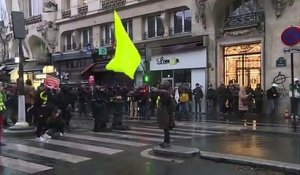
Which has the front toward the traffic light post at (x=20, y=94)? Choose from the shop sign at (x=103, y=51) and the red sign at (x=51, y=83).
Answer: the shop sign

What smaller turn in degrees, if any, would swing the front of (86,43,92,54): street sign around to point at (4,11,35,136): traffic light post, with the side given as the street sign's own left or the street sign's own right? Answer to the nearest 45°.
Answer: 0° — it already faces it

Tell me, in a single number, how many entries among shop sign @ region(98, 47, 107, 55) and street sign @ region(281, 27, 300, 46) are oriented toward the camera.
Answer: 2

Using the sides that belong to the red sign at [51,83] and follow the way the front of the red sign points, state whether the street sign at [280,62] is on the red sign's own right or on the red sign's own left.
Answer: on the red sign's own left

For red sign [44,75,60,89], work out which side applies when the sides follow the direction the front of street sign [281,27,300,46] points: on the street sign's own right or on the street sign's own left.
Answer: on the street sign's own right

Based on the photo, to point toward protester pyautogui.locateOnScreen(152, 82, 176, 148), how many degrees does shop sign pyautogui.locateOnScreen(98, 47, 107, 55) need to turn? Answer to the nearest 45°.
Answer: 0° — it already faces them
